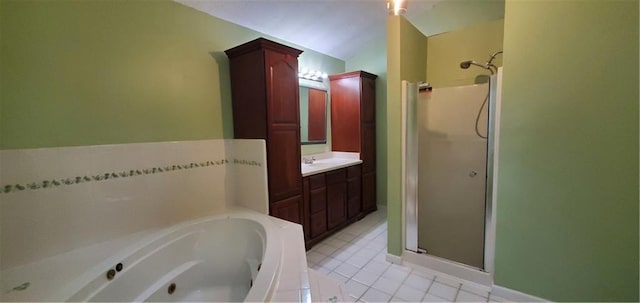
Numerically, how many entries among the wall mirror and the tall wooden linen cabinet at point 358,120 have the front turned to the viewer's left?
0

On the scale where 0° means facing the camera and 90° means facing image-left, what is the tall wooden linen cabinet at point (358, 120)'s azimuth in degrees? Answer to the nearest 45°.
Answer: approximately 315°

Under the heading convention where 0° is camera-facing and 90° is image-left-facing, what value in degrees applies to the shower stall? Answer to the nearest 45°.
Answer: approximately 45°

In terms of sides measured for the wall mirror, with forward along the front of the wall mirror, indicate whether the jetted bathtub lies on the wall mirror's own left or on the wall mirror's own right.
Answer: on the wall mirror's own right

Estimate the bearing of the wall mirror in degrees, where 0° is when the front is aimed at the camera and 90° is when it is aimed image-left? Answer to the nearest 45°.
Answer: approximately 315°

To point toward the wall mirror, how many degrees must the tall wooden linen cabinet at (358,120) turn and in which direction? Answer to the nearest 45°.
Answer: approximately 135° to its right

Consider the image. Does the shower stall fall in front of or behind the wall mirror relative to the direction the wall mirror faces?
in front

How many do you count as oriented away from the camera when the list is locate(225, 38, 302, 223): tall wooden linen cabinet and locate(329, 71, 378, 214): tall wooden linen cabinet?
0

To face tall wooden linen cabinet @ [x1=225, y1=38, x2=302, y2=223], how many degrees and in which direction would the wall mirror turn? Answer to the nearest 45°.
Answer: approximately 45° to its right

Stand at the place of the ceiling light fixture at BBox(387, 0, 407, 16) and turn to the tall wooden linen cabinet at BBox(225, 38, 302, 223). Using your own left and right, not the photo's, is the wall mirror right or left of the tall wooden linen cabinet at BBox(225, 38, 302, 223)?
right

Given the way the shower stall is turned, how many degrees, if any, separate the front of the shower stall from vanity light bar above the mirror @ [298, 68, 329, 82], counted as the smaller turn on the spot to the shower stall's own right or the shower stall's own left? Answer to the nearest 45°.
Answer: approximately 45° to the shower stall's own right

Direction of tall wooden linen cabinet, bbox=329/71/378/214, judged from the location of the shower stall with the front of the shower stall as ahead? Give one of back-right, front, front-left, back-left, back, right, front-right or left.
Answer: right

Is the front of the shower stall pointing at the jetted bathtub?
yes
